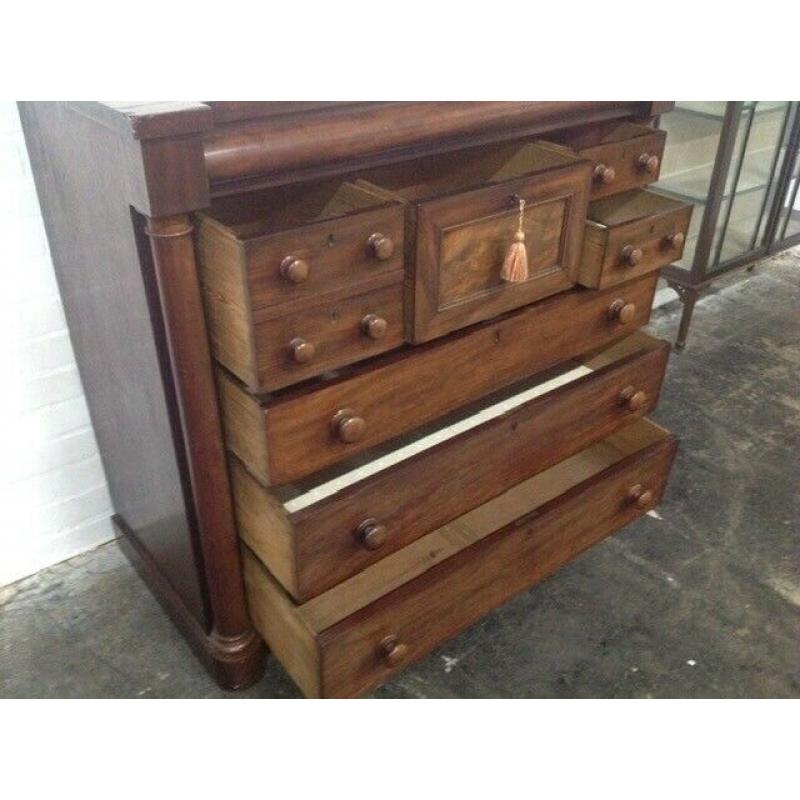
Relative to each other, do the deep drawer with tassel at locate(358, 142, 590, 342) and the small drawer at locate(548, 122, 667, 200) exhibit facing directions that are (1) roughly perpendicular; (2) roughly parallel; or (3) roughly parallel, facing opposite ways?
roughly parallel

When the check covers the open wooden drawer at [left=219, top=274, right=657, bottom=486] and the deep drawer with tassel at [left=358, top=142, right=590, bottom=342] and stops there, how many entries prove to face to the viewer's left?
0

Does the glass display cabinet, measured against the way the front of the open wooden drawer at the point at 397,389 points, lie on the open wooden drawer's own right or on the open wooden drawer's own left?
on the open wooden drawer's own left

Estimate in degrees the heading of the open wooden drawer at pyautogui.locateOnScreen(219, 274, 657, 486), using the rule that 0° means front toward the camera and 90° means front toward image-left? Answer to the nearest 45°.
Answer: approximately 315°

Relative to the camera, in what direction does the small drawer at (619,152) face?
facing the viewer and to the right of the viewer

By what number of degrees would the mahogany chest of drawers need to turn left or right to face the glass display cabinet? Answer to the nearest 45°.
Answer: approximately 90° to its left

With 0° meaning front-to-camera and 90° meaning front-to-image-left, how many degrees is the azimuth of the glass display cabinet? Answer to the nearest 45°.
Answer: approximately 315°

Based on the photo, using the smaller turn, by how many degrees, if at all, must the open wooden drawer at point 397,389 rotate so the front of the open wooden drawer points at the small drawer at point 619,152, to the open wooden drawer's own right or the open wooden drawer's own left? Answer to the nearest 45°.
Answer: approximately 90° to the open wooden drawer's own left

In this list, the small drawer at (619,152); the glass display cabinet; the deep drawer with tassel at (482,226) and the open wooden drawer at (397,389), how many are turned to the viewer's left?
0

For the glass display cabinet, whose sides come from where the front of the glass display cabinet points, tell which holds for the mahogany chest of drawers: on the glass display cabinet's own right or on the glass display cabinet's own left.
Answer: on the glass display cabinet's own right
